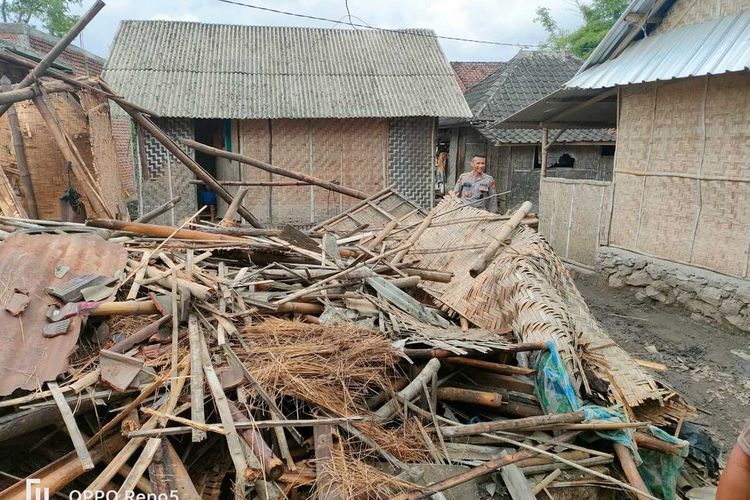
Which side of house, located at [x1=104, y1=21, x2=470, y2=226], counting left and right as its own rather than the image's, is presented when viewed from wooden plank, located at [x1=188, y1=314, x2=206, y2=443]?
front

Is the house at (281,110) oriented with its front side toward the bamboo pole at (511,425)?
yes

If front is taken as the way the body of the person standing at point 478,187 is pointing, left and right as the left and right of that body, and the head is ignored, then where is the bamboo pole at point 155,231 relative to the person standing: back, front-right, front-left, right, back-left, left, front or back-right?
front-right

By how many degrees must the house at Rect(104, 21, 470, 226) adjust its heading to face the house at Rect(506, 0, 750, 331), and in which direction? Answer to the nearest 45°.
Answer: approximately 45° to its left

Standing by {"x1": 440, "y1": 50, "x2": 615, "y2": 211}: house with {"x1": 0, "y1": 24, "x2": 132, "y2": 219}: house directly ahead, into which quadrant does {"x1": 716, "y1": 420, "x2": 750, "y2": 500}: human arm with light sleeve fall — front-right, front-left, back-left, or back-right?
front-left

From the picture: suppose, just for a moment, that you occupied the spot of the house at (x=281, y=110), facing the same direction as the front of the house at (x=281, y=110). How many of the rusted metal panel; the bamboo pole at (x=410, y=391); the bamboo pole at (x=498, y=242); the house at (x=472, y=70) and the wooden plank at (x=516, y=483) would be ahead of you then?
4

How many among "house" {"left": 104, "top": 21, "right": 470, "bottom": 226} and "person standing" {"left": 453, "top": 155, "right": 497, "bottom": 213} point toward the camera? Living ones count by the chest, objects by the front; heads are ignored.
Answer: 2

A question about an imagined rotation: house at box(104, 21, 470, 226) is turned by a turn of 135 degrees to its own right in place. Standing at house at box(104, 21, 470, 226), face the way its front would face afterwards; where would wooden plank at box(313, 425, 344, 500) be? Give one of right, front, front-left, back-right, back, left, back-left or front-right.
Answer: back-left

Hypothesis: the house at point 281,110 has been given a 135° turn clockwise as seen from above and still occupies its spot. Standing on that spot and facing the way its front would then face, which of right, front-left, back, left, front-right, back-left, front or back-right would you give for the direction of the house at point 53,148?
left

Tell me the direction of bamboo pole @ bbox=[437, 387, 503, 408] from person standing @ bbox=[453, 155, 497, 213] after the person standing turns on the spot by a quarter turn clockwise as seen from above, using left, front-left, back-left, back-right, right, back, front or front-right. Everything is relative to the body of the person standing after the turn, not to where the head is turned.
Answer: left

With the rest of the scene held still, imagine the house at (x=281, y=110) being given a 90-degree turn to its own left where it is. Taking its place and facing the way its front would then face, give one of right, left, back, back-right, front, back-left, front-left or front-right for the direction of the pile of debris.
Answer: right

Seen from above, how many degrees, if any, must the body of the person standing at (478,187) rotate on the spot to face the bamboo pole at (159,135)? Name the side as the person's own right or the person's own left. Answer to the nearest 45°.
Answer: approximately 45° to the person's own right

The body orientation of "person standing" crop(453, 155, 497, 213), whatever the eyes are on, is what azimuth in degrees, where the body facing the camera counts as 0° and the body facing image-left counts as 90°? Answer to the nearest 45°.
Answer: approximately 0°

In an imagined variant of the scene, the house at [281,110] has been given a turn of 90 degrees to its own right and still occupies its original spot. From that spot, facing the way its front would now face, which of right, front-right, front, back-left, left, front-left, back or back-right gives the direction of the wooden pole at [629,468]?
left

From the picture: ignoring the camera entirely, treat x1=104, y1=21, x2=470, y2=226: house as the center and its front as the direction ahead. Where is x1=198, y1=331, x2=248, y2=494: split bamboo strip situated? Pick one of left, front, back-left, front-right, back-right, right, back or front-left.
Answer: front

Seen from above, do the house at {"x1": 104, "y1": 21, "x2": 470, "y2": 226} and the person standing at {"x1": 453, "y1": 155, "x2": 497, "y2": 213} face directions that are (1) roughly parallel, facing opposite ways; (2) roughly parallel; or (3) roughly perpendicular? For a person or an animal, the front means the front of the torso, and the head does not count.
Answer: roughly parallel
